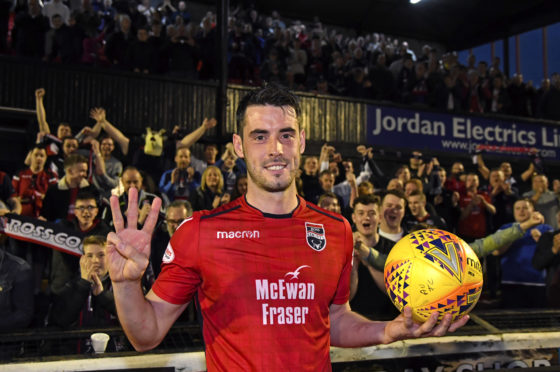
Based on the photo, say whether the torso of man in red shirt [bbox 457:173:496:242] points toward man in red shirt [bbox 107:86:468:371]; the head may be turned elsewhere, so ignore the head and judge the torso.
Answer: yes

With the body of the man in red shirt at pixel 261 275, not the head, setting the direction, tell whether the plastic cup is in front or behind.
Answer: behind

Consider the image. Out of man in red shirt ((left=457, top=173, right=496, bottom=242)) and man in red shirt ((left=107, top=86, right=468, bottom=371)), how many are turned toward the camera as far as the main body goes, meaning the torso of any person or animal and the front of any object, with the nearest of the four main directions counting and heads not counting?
2

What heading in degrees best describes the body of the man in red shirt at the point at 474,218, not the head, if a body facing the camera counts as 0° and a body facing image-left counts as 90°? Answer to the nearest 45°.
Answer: approximately 0°

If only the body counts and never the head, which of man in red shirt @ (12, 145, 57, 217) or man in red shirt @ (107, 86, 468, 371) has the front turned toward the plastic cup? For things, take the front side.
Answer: man in red shirt @ (12, 145, 57, 217)

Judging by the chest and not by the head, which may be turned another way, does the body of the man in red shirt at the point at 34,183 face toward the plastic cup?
yes

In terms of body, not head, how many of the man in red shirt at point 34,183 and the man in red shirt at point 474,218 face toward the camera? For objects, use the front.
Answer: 2

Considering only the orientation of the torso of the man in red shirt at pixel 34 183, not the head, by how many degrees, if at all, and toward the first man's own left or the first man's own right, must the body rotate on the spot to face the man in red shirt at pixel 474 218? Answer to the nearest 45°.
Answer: approximately 90° to the first man's own left

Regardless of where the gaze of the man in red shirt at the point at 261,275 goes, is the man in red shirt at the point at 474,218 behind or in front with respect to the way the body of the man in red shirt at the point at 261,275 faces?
behind
